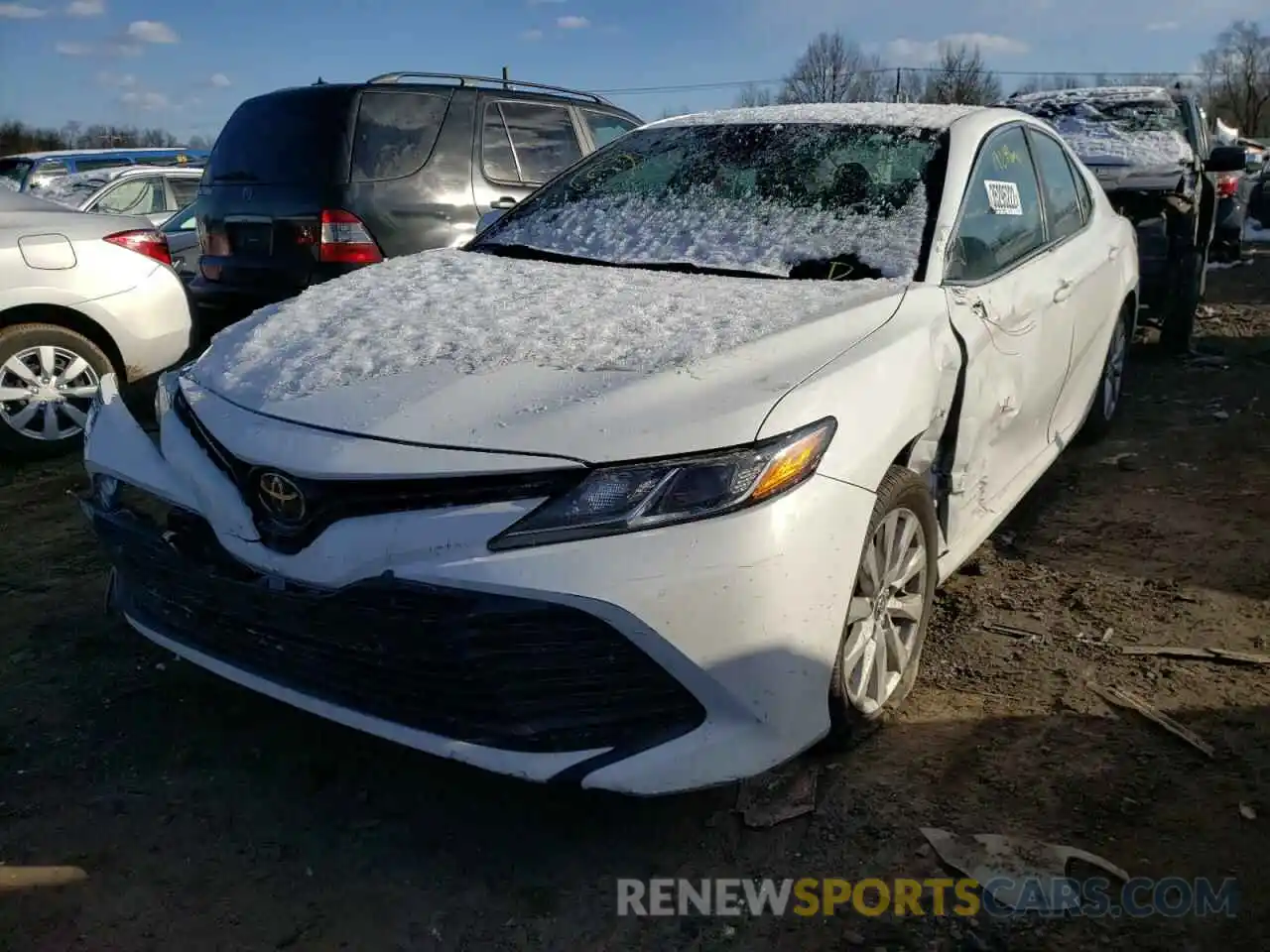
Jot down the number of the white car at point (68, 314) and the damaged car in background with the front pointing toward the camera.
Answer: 1

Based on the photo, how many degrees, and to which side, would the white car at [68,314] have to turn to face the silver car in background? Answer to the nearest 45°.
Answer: approximately 90° to its right

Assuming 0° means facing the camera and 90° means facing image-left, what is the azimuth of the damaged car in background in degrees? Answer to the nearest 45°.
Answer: approximately 0°

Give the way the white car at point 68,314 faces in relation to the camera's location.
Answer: facing to the left of the viewer

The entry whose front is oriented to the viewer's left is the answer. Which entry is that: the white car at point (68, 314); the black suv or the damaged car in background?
the white car

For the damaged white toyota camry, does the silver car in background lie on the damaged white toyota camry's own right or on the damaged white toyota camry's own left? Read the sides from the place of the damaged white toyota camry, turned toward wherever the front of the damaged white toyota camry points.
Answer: on the damaged white toyota camry's own right

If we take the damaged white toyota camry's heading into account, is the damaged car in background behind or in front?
behind

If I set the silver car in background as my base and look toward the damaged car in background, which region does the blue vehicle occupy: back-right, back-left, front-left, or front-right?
back-left

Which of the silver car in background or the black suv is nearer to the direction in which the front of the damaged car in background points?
the black suv
